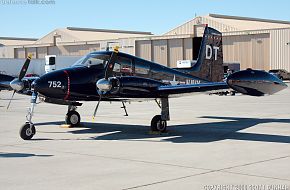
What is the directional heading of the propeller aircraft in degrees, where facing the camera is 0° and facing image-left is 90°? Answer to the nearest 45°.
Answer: approximately 45°
